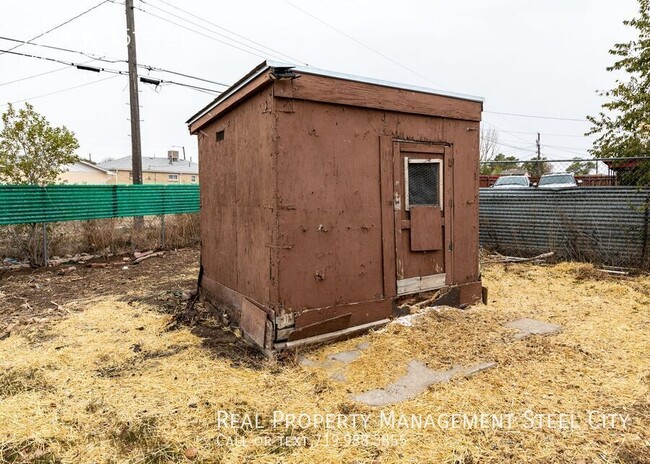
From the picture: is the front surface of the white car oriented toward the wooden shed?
yes

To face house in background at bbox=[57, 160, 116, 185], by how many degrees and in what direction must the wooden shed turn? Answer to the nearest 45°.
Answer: approximately 180°

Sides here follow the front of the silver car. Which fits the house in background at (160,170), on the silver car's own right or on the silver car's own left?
on the silver car's own right

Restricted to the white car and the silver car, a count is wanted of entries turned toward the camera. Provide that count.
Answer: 2
